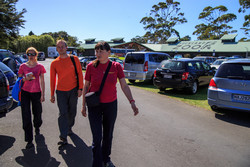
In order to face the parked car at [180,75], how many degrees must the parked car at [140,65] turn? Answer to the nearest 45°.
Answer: approximately 90° to its right

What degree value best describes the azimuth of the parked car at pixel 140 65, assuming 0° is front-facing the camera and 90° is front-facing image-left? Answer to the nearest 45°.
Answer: approximately 225°

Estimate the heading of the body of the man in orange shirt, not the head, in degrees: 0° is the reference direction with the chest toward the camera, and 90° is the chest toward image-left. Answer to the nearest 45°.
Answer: approximately 0°

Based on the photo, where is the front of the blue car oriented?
away from the camera

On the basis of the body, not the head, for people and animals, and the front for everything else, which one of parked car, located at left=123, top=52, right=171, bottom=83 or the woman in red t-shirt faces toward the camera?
the woman in red t-shirt

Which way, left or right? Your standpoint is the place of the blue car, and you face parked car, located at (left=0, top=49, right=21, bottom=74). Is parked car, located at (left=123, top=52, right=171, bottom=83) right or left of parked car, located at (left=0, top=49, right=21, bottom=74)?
right

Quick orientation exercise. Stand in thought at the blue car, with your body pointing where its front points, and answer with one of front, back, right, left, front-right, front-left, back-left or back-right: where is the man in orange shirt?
back-left

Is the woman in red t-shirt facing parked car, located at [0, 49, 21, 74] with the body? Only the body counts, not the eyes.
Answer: no

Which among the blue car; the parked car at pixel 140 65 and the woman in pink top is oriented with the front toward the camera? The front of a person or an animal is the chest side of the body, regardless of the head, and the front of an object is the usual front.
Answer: the woman in pink top

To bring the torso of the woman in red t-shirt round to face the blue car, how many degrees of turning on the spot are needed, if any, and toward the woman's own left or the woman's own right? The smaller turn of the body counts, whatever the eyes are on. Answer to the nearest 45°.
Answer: approximately 135° to the woman's own left

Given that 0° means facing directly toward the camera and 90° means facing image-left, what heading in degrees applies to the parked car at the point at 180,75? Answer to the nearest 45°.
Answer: approximately 225°

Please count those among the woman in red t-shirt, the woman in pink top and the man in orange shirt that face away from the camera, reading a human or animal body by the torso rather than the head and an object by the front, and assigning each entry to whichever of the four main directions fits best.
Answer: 0

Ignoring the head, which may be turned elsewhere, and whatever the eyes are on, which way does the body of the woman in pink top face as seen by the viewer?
toward the camera

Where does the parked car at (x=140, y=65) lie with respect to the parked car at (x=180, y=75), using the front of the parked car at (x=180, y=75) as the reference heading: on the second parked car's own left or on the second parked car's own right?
on the second parked car's own left

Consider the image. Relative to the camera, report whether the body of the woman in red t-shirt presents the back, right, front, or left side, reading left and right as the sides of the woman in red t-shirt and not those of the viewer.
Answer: front

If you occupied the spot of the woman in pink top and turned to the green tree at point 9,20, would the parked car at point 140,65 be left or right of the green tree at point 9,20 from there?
right

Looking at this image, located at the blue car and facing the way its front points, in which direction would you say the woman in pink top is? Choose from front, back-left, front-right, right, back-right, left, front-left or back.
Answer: back-left

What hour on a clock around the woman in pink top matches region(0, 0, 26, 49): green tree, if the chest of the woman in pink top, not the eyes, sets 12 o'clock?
The green tree is roughly at 6 o'clock from the woman in pink top.
